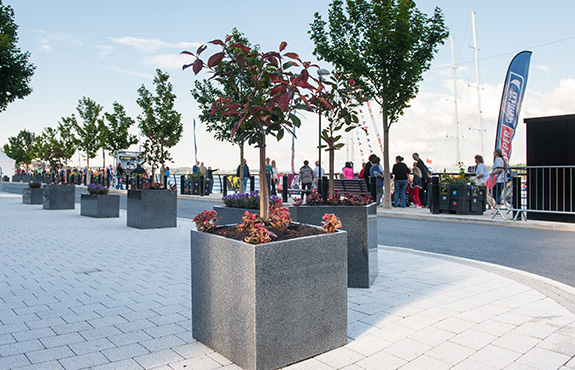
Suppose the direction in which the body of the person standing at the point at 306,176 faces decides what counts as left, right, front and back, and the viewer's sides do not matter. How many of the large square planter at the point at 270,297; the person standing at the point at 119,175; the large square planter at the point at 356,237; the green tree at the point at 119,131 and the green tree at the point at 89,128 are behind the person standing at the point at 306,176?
2

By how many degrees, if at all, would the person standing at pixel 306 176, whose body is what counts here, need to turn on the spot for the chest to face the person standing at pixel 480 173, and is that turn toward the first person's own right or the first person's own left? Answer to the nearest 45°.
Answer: approximately 135° to the first person's own right

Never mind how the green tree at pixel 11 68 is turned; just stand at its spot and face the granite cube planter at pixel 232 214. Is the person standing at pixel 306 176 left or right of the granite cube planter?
left

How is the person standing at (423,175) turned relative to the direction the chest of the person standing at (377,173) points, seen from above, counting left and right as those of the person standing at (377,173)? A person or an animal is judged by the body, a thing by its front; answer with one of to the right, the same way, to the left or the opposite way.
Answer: the opposite way

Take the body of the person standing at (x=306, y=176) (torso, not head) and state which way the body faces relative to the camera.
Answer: away from the camera
